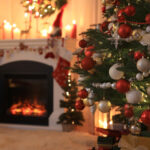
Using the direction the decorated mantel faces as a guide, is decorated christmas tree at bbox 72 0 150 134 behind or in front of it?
in front

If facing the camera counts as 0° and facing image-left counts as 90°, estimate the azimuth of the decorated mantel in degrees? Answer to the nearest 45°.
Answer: approximately 0°

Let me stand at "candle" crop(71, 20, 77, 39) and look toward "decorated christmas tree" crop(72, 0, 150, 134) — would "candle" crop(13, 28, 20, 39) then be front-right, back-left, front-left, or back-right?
back-right

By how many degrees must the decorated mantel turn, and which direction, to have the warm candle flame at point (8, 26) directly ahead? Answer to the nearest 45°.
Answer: approximately 135° to its right
